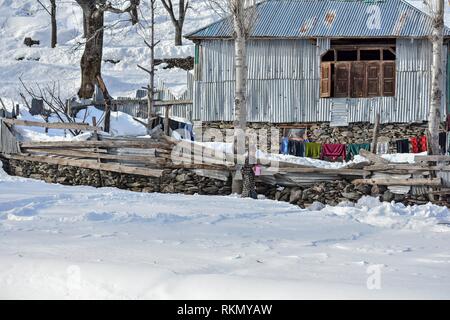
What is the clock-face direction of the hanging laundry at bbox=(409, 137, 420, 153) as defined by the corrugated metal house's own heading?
The hanging laundry is roughly at 10 o'clock from the corrugated metal house.

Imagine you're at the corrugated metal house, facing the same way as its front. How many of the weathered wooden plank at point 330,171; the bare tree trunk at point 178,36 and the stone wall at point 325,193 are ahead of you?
2

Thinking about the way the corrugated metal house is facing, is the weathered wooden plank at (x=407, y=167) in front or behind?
in front

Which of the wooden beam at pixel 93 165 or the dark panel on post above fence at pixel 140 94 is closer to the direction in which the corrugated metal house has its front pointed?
the wooden beam

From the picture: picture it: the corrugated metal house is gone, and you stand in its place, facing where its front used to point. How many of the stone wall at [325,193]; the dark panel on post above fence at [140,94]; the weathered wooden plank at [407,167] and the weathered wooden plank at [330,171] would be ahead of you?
3

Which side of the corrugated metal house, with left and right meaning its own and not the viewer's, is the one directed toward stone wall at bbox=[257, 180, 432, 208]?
front

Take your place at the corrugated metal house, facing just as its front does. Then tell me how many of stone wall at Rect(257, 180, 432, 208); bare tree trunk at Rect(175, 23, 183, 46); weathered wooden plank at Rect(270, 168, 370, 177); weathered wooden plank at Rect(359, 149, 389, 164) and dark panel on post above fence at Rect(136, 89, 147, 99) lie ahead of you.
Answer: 3

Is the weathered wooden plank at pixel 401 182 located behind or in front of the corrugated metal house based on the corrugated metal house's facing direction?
in front

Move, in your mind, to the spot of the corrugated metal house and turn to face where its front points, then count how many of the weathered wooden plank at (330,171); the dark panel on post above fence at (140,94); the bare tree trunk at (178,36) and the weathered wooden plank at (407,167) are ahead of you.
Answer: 2

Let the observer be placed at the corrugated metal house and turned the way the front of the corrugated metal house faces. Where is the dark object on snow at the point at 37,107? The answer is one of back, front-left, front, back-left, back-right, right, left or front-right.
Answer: right

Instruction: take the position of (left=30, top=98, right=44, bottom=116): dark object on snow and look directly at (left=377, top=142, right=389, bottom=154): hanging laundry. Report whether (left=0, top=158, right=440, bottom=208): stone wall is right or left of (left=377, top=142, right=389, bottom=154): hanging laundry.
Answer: right

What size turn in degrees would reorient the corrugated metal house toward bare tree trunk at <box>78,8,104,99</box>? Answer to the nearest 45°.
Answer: approximately 90° to its right

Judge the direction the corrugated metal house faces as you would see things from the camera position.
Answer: facing the viewer

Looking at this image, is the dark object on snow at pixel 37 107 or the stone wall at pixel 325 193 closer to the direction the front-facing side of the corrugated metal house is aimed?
the stone wall

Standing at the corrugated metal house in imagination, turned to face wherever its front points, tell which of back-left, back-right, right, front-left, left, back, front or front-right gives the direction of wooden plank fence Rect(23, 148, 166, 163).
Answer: front-right
